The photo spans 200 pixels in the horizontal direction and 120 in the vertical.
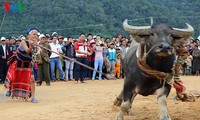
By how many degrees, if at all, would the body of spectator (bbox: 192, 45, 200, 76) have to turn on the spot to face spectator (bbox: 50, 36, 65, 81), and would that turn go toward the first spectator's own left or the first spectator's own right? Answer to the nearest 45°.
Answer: approximately 45° to the first spectator's own right

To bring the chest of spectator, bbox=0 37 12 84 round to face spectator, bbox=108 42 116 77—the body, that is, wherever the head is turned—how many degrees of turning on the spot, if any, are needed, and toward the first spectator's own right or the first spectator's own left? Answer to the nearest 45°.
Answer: approximately 90° to the first spectator's own left

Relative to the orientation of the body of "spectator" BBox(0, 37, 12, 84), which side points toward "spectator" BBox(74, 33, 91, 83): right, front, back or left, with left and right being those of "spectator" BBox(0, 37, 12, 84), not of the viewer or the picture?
left

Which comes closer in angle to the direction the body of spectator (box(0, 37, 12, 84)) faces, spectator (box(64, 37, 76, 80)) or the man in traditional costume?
the man in traditional costume

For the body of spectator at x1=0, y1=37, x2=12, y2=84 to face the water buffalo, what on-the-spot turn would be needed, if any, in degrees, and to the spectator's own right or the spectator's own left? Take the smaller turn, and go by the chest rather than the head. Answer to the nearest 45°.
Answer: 0° — they already face it

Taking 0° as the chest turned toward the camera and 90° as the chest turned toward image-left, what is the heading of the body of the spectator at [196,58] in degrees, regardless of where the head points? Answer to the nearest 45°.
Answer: approximately 0°
